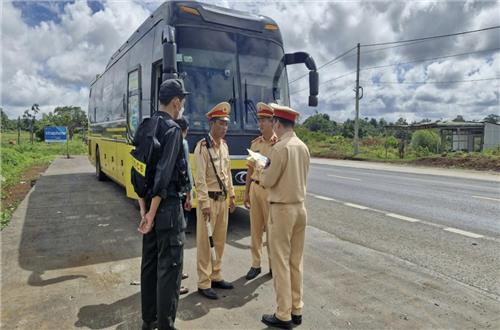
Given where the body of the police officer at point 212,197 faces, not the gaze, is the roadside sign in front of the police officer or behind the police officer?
behind

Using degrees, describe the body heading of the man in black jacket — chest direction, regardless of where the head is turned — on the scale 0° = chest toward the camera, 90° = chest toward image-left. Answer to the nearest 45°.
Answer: approximately 225°

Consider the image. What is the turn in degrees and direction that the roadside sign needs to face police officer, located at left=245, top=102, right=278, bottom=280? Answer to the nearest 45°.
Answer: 0° — it already faces them

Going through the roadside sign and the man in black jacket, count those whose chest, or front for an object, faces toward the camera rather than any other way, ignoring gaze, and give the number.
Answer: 1

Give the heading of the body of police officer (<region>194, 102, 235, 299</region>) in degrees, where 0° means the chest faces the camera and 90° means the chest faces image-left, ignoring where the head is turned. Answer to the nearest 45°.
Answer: approximately 315°

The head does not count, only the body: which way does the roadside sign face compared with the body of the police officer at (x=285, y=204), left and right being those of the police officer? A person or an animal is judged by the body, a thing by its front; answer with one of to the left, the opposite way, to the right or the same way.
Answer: the opposite way

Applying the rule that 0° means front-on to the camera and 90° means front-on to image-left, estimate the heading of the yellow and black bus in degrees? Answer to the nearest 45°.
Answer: approximately 315°

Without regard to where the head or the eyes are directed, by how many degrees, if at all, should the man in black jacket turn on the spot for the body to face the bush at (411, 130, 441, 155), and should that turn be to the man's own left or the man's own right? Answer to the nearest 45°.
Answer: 0° — they already face it

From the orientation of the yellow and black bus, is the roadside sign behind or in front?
behind

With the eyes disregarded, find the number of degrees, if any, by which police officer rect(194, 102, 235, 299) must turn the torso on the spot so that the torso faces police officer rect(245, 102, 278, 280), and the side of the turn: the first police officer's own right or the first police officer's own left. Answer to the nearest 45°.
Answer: approximately 90° to the first police officer's own left

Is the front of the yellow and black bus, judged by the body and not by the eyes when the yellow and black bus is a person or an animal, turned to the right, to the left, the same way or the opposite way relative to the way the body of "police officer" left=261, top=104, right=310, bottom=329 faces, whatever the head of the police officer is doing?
the opposite way

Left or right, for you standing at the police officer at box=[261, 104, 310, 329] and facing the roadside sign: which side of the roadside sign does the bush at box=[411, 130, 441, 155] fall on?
right
